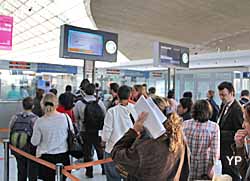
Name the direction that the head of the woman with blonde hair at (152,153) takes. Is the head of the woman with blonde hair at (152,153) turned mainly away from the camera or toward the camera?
away from the camera

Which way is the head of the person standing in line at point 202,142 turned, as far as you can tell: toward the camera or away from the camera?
away from the camera

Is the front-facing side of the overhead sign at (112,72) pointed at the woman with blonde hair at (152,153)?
yes

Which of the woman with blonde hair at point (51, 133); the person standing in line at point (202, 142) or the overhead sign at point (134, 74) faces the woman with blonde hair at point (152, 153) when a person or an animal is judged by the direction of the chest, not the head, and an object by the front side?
the overhead sign

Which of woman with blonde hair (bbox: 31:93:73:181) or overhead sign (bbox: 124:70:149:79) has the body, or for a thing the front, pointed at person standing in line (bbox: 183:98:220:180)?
the overhead sign

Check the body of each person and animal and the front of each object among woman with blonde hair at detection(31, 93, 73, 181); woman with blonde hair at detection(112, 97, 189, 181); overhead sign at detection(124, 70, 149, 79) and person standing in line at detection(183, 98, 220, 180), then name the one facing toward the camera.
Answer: the overhead sign

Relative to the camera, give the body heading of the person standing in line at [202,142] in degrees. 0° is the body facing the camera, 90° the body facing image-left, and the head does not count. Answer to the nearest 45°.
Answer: approximately 180°

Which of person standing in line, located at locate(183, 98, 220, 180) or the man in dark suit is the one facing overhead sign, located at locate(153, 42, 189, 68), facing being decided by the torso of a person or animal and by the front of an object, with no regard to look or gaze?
the person standing in line

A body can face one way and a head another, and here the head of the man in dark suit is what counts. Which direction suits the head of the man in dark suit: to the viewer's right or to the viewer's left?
to the viewer's left

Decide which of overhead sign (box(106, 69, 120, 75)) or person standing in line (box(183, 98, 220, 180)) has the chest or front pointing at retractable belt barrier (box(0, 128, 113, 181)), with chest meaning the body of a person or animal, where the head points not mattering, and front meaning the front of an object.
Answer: the overhead sign

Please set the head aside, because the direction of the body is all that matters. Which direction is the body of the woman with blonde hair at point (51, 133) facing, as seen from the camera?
away from the camera
